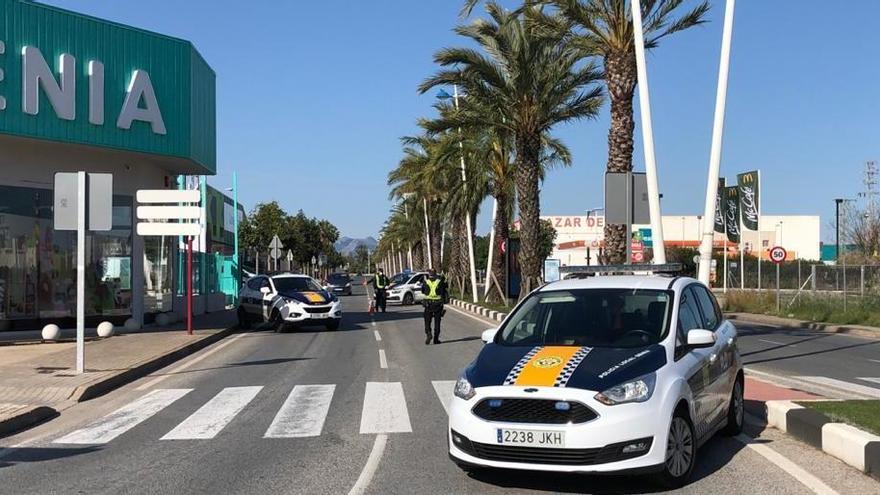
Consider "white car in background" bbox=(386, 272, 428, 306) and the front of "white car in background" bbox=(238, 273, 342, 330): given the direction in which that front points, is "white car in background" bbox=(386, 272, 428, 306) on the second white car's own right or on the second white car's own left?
on the second white car's own left

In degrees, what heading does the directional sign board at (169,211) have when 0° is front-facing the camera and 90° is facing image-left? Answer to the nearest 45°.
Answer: approximately 0°

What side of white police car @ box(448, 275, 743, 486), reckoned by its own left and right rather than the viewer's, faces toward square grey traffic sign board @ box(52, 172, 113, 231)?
right

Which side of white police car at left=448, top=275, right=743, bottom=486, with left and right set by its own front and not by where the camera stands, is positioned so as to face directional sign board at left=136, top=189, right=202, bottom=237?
right

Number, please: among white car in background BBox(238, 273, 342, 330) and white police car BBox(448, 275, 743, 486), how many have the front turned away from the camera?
0

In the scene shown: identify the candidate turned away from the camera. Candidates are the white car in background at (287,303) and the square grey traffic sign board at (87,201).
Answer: the square grey traffic sign board

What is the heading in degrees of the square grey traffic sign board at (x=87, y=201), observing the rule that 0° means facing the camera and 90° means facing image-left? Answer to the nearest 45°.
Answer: approximately 180°

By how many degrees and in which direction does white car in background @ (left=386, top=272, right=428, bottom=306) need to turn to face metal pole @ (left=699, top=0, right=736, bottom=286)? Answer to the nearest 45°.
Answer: approximately 45° to its left
